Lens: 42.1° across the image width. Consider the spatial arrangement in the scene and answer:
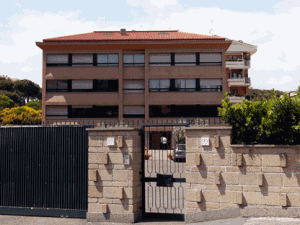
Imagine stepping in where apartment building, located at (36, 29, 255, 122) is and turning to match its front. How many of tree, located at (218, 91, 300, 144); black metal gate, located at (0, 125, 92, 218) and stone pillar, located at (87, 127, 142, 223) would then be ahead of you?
3

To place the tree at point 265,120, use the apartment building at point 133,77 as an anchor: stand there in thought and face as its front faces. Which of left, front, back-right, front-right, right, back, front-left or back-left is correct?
front

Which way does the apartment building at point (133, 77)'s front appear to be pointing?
toward the camera

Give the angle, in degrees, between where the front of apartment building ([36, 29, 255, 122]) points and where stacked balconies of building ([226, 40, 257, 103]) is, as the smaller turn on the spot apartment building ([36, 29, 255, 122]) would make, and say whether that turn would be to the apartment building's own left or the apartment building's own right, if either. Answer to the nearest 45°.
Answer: approximately 135° to the apartment building's own left

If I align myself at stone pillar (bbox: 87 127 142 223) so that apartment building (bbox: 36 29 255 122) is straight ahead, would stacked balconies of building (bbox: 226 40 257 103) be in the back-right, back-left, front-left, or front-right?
front-right

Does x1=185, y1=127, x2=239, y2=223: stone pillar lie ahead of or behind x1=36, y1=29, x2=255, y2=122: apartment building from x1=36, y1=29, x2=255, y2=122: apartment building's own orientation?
ahead

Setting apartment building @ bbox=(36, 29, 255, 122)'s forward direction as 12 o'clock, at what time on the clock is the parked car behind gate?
The parked car behind gate is roughly at 12 o'clock from the apartment building.

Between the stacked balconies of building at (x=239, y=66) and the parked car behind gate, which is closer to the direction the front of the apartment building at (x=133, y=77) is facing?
the parked car behind gate

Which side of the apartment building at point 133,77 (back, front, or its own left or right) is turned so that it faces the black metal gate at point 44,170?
front

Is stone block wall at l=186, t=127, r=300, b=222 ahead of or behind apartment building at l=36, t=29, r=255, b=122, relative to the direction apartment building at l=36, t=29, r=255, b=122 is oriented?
ahead

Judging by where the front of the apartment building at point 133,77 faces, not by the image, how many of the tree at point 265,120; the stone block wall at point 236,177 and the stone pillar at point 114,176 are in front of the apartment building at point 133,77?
3

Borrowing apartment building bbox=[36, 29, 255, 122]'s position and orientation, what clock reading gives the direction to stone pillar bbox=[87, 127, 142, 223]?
The stone pillar is roughly at 12 o'clock from the apartment building.

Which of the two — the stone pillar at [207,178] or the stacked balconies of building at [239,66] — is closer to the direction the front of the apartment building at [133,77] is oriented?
the stone pillar
